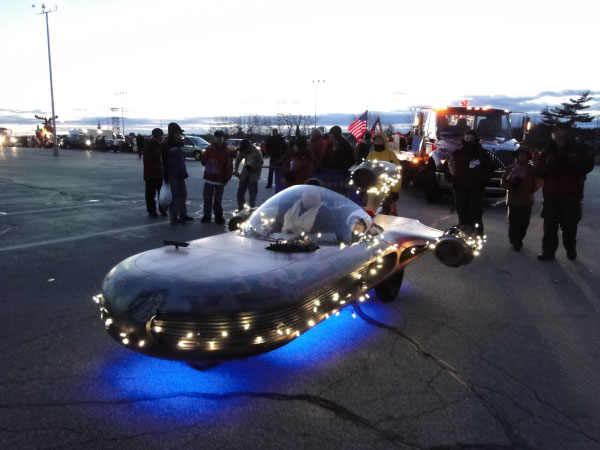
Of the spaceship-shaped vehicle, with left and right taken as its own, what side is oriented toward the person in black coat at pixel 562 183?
back

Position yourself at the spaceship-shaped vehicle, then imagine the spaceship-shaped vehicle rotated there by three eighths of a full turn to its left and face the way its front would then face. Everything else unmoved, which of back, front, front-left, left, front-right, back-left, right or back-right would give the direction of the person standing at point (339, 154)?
left

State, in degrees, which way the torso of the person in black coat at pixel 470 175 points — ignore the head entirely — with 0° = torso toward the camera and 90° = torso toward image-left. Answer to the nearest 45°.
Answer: approximately 0°

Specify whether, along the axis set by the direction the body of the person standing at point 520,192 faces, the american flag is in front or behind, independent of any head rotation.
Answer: behind

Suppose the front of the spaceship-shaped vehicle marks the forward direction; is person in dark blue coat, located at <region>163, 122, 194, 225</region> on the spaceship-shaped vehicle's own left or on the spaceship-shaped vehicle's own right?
on the spaceship-shaped vehicle's own right

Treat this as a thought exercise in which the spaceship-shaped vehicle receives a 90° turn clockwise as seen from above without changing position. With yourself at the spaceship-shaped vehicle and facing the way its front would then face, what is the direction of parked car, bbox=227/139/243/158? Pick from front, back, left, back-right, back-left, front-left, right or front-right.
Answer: front-right
